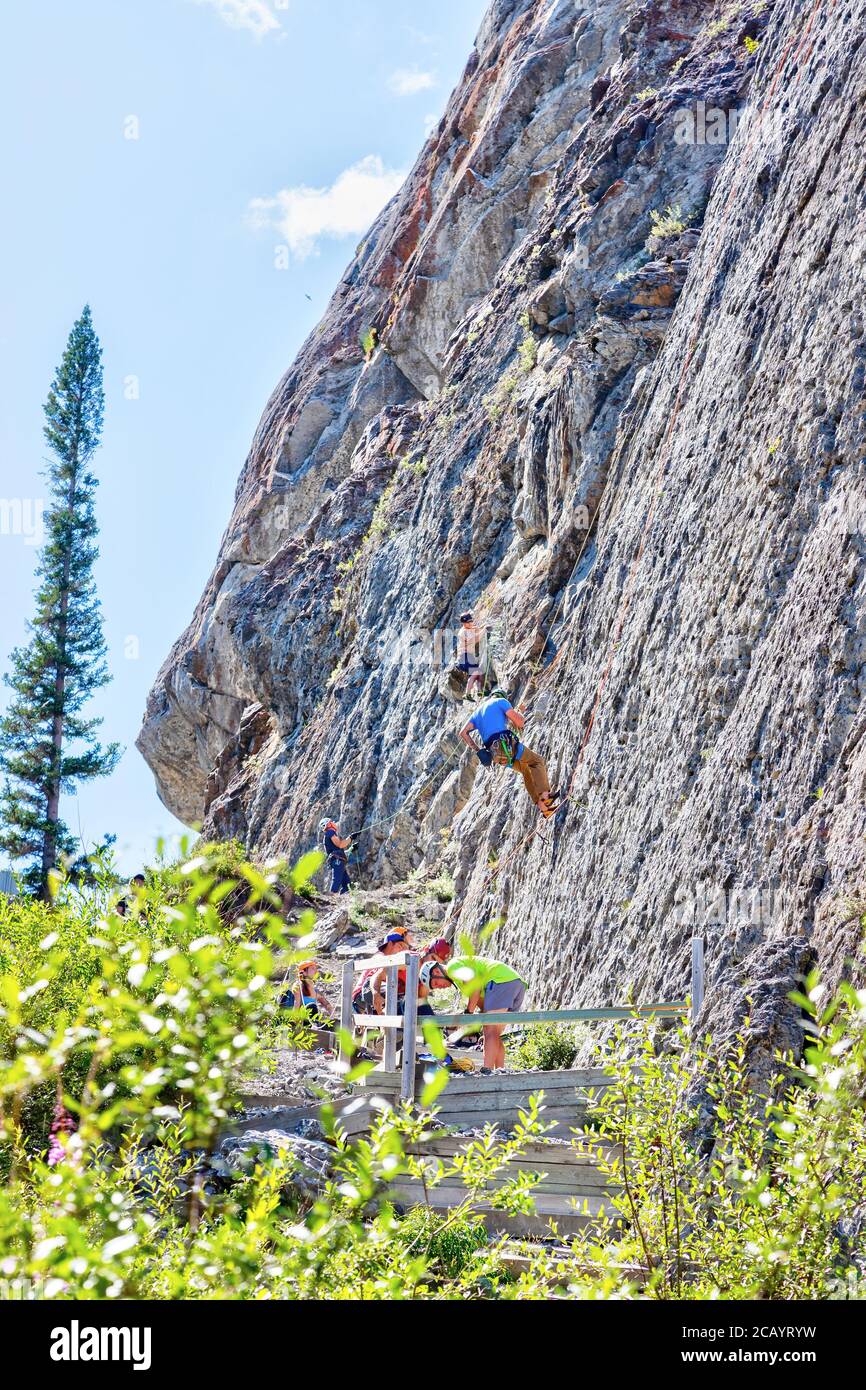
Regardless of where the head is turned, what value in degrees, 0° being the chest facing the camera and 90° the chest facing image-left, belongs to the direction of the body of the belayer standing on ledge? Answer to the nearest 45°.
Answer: approximately 270°

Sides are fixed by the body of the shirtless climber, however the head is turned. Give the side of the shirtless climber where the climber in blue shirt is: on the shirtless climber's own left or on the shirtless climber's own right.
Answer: on the shirtless climber's own right

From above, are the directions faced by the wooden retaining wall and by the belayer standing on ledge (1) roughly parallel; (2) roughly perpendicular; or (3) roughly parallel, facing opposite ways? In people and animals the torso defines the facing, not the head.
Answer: roughly perpendicular

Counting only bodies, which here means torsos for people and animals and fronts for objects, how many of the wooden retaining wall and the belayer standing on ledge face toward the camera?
1
